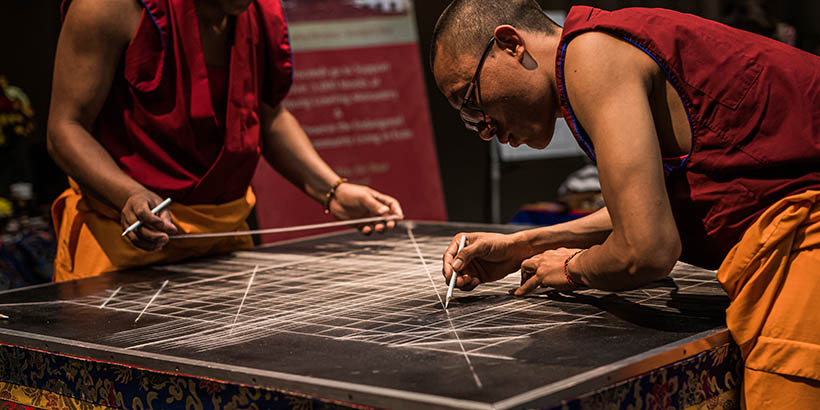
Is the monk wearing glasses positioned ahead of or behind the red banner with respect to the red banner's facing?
ahead

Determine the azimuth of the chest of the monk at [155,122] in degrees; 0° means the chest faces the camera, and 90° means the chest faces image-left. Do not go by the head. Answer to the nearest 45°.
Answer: approximately 315°

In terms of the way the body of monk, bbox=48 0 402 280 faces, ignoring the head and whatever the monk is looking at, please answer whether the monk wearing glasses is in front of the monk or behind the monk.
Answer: in front

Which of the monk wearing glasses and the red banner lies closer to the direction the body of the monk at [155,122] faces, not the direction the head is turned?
the monk wearing glasses

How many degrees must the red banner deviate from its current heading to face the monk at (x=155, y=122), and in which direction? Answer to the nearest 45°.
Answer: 0° — it already faces them

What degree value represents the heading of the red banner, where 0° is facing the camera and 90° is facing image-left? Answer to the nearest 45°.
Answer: approximately 0°

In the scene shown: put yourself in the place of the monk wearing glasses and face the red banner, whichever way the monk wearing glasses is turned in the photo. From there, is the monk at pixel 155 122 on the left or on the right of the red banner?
left

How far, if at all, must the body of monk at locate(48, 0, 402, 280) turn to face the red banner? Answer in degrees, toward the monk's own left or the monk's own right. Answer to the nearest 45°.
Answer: approximately 135° to the monk's own left

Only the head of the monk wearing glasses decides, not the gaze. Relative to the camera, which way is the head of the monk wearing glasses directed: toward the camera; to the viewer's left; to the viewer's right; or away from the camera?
to the viewer's left
